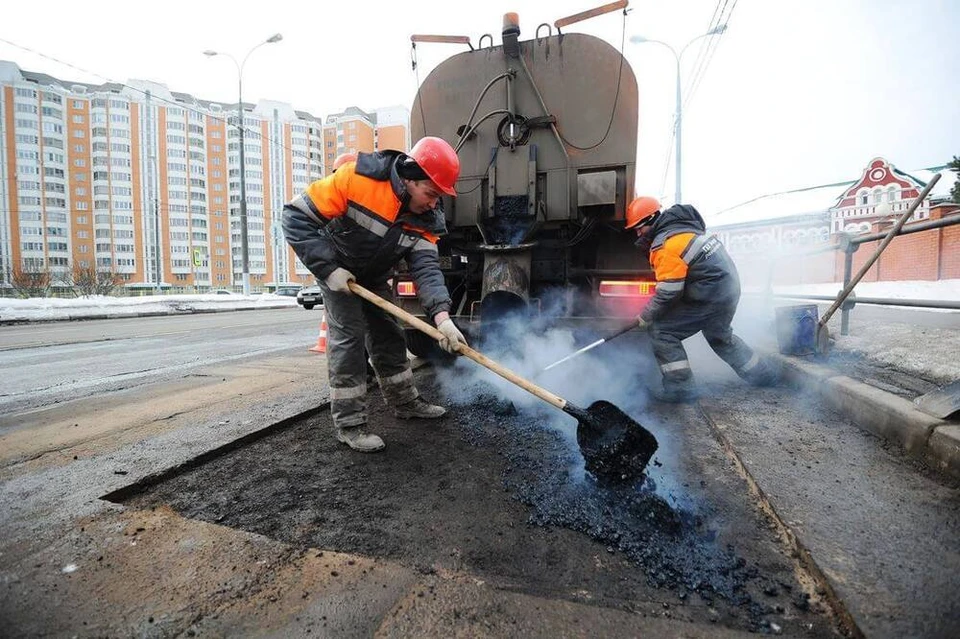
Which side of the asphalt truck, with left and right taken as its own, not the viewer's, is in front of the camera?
back

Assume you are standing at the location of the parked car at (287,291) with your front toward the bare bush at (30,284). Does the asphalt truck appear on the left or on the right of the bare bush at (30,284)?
left

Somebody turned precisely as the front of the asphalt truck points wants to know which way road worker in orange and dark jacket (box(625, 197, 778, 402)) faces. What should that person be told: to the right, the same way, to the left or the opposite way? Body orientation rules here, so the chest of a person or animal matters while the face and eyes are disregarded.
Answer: to the left

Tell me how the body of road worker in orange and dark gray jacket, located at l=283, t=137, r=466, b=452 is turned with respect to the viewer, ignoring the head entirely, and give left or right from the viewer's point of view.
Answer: facing the viewer and to the right of the viewer

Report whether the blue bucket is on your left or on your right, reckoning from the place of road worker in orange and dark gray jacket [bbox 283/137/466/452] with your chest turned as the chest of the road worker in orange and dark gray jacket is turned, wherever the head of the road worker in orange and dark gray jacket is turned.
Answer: on your left

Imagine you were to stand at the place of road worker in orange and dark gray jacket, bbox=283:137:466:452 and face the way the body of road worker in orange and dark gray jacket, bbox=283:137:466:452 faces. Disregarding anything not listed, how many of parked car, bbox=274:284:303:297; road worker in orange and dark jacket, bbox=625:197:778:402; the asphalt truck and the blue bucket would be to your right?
0

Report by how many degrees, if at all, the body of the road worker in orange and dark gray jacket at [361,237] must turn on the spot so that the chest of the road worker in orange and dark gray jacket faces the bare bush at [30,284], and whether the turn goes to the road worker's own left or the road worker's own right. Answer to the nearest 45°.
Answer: approximately 180°

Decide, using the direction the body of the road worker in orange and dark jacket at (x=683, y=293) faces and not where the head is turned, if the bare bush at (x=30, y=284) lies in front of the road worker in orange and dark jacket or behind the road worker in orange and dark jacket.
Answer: in front

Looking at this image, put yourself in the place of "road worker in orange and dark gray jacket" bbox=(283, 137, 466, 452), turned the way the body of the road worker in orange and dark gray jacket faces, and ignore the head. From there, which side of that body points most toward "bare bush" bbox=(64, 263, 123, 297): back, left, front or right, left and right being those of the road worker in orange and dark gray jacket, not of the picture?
back

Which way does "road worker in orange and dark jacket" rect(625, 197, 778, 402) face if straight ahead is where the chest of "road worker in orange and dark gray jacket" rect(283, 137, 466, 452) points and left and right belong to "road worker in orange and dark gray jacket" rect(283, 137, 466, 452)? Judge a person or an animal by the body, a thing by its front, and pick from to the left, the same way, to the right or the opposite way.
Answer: the opposite way

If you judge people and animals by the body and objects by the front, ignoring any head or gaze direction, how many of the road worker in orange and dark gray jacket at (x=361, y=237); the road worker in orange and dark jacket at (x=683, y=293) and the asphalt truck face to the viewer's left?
1

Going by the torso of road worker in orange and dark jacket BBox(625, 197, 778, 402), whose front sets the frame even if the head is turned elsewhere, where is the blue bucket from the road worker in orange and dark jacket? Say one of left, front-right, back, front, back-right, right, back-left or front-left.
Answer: back-right

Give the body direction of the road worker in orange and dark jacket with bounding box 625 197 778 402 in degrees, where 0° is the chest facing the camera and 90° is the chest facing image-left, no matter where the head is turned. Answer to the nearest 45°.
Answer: approximately 90°

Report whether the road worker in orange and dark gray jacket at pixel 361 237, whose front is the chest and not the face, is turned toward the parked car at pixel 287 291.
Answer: no

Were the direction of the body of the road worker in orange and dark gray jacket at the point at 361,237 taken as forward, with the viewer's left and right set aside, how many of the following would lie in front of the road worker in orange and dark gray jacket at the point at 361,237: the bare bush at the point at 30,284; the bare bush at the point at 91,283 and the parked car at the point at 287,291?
0

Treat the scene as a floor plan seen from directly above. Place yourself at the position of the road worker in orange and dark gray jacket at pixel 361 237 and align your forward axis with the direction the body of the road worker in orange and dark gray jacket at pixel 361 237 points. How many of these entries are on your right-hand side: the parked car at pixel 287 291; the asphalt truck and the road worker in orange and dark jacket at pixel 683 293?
0

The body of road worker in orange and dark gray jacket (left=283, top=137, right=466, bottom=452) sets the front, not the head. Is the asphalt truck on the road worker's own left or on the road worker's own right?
on the road worker's own left

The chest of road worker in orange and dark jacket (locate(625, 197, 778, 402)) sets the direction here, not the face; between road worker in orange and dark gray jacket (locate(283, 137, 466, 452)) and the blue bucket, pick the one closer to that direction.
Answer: the road worker in orange and dark gray jacket

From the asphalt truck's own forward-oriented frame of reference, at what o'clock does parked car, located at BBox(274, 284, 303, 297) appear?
The parked car is roughly at 11 o'clock from the asphalt truck.

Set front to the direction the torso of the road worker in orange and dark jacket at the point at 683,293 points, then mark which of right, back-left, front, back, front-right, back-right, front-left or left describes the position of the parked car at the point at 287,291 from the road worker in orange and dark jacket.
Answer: front-right

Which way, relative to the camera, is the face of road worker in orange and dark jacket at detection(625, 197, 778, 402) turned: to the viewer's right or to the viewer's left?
to the viewer's left
